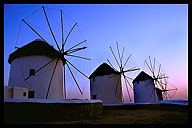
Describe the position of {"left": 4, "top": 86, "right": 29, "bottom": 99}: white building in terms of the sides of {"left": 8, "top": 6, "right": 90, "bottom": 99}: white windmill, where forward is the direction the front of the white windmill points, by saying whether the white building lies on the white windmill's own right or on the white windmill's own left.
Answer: on the white windmill's own right

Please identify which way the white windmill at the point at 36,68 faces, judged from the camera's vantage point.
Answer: facing the viewer and to the right of the viewer

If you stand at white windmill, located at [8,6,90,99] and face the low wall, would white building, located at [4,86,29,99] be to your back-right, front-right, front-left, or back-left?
front-right
